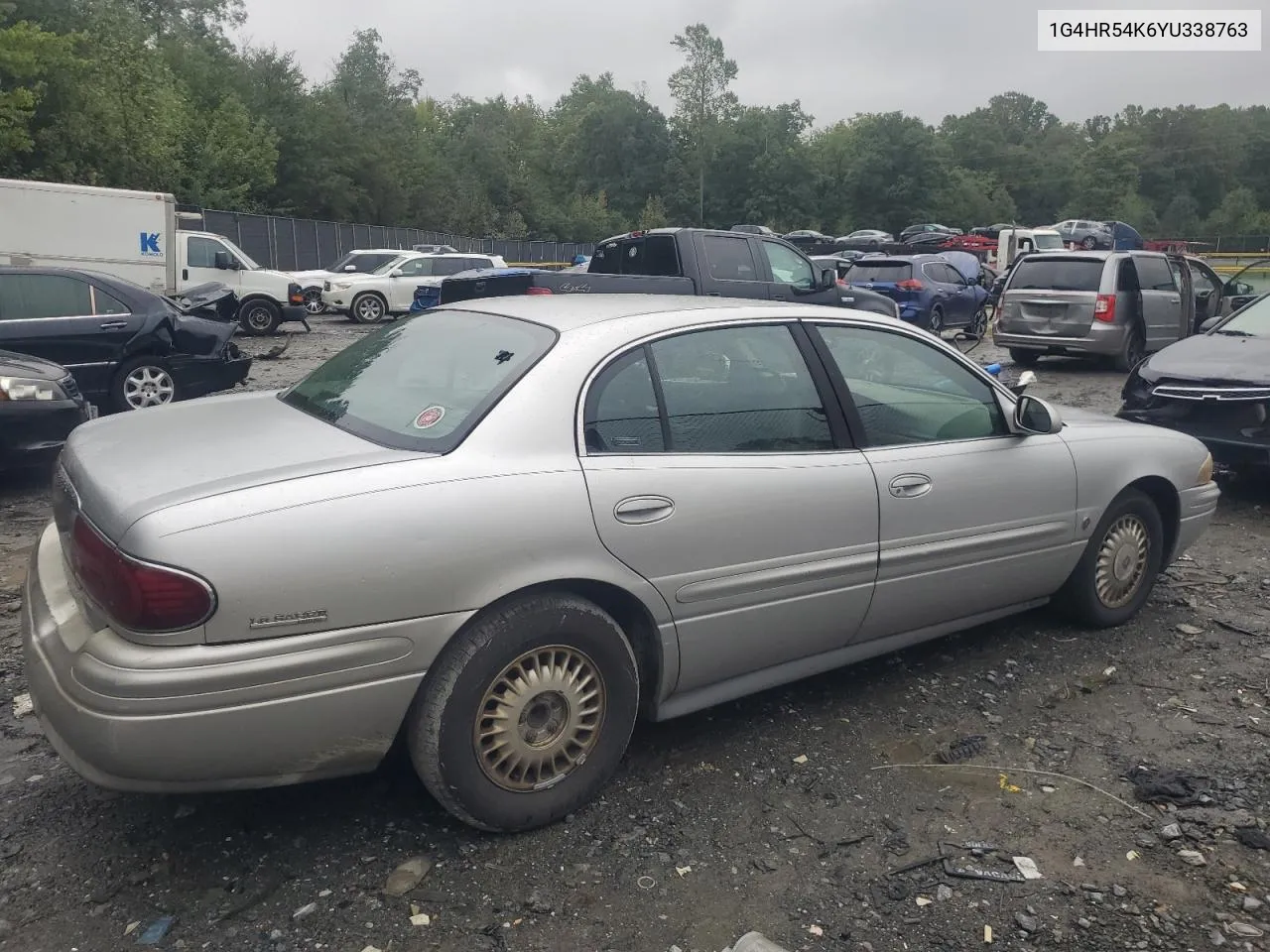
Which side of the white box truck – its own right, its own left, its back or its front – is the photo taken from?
right

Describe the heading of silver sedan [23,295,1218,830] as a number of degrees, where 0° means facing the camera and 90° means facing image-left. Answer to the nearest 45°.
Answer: approximately 225°

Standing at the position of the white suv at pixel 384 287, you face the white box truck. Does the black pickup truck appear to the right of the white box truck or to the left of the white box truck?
left

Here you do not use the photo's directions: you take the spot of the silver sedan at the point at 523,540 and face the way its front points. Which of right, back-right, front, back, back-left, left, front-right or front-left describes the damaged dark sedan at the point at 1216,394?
front

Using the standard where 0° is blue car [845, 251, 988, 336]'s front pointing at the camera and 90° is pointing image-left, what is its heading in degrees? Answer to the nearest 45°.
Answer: approximately 225°

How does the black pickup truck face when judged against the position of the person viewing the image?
facing away from the viewer and to the right of the viewer

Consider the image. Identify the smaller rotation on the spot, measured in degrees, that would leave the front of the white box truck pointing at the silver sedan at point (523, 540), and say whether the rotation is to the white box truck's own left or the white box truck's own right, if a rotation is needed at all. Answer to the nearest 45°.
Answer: approximately 90° to the white box truck's own right
